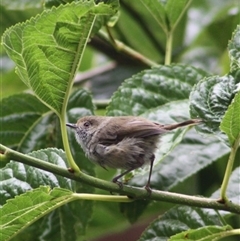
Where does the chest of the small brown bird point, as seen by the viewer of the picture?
to the viewer's left
